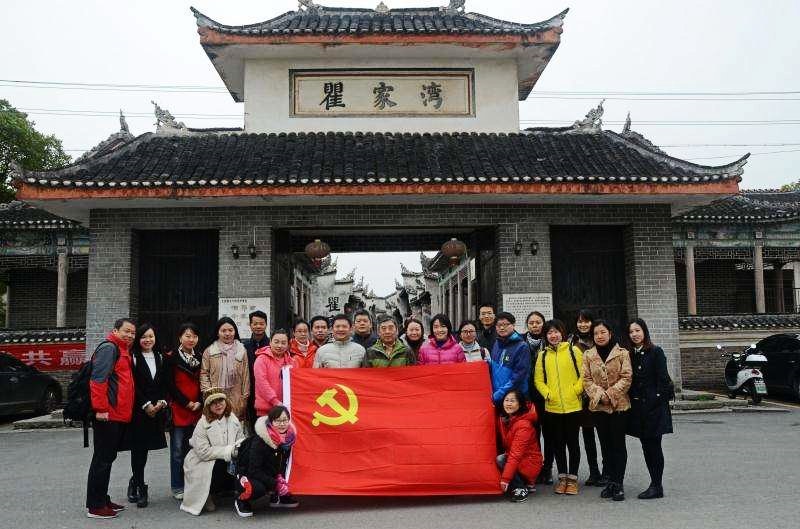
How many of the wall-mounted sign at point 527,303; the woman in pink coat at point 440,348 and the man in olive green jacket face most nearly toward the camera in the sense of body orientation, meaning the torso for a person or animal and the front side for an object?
3

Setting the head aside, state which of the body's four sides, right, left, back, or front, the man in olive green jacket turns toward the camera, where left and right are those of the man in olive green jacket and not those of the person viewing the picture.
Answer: front

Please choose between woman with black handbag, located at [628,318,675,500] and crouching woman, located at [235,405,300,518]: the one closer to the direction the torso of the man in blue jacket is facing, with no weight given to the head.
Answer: the crouching woman

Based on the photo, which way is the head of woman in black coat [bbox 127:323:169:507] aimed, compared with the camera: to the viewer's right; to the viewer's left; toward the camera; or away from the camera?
toward the camera

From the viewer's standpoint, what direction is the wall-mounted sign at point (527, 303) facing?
toward the camera

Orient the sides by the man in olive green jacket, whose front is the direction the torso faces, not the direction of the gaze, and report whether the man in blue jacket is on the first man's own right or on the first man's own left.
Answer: on the first man's own left

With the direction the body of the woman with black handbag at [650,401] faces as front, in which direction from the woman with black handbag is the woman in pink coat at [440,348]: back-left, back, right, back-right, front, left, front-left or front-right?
front-right

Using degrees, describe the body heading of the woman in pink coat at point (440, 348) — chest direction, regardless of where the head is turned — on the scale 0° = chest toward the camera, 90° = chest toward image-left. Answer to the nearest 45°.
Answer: approximately 0°

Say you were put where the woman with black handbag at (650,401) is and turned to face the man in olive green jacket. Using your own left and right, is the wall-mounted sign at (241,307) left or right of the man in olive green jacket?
right

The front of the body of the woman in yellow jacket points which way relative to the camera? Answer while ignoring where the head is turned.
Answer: toward the camera

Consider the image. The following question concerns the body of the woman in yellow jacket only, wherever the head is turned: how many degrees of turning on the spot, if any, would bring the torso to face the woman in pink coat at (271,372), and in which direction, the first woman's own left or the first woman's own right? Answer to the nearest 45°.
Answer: approximately 90° to the first woman's own right

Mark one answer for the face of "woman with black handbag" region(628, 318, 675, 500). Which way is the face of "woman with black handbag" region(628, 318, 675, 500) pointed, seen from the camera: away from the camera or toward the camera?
toward the camera

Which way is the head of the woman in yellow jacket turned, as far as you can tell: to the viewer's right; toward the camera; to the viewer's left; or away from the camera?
toward the camera

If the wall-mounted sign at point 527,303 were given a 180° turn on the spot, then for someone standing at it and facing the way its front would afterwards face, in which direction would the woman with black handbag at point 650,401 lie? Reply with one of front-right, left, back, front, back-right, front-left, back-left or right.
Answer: back

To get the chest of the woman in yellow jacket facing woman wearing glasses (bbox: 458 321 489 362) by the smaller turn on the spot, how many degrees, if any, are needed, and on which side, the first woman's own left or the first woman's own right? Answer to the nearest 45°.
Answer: approximately 90° to the first woman's own right

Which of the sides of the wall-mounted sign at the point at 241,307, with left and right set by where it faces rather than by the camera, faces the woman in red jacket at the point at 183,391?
front

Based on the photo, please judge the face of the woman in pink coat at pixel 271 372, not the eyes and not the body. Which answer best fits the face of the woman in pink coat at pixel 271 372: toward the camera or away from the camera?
toward the camera
